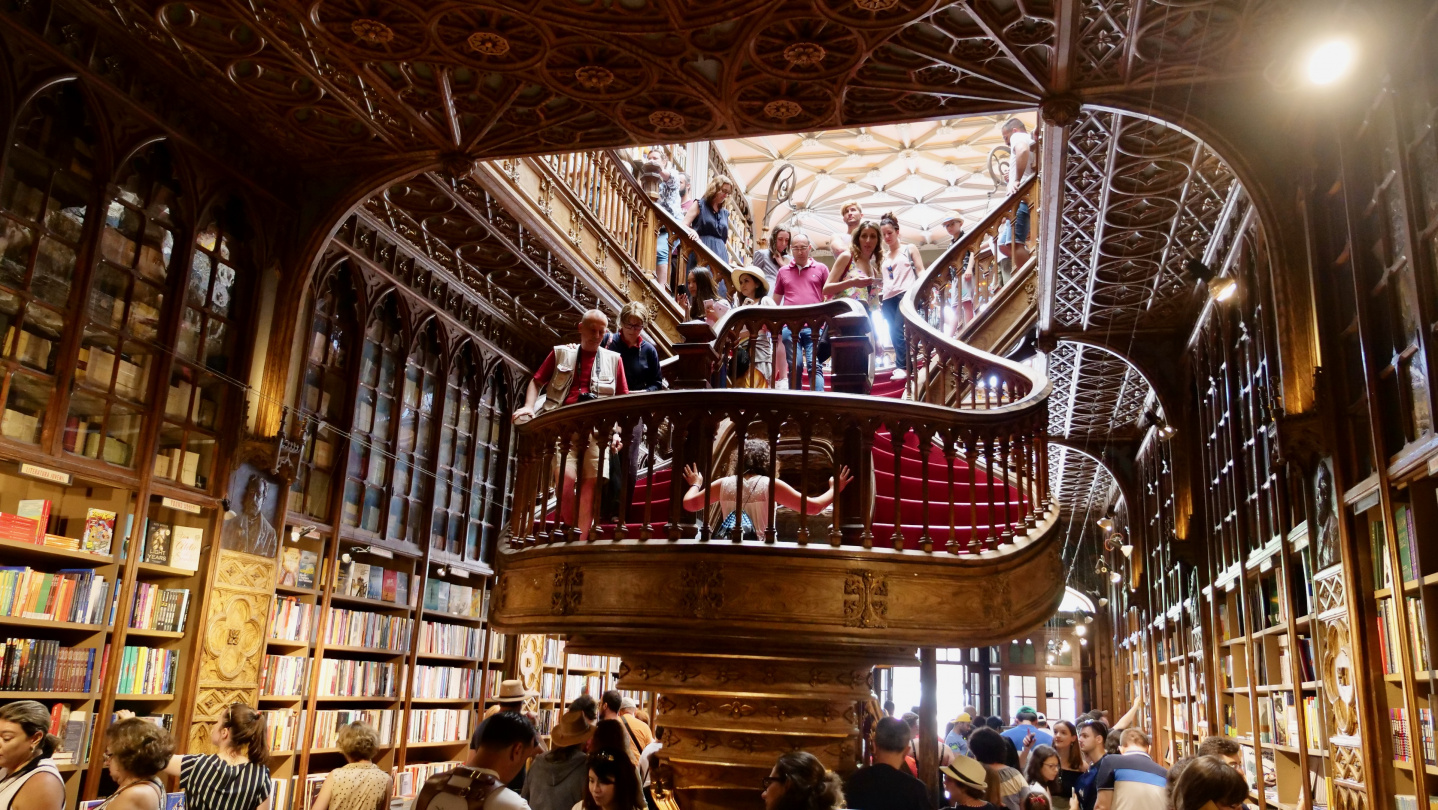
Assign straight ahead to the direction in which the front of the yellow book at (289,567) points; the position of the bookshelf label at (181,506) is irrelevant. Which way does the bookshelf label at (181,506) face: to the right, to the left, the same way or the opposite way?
the same way

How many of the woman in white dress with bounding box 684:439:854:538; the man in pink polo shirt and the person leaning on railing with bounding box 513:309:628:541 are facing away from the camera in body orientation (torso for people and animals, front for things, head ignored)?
1

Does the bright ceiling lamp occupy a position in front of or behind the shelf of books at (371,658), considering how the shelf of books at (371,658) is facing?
in front

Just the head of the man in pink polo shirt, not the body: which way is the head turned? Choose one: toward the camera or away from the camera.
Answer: toward the camera

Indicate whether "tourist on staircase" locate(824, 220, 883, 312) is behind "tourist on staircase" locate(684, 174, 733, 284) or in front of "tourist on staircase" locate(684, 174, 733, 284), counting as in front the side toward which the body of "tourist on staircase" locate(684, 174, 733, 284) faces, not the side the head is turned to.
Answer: in front

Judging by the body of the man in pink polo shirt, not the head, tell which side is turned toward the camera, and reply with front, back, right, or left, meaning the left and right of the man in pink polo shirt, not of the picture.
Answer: front

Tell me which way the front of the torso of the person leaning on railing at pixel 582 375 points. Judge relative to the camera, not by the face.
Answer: toward the camera

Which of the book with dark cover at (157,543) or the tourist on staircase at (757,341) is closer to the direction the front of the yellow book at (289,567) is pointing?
the tourist on staircase

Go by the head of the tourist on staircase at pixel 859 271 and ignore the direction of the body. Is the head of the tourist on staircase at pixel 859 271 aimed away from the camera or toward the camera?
toward the camera

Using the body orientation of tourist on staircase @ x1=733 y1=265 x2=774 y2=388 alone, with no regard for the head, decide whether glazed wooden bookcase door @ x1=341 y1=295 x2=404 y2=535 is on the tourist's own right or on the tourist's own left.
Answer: on the tourist's own right

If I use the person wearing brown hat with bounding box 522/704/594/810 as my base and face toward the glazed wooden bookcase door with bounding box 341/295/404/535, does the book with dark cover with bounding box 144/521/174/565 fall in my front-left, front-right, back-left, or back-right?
front-left

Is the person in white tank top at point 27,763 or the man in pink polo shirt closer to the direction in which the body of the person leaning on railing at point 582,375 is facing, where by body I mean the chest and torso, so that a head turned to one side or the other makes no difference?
the person in white tank top

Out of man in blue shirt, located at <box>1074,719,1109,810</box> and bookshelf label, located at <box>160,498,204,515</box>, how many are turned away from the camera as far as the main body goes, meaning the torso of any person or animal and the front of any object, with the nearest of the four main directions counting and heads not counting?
0

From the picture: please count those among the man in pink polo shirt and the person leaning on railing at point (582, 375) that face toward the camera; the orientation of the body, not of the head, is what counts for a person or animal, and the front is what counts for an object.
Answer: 2

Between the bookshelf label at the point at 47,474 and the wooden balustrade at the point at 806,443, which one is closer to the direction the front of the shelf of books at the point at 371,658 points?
the wooden balustrade

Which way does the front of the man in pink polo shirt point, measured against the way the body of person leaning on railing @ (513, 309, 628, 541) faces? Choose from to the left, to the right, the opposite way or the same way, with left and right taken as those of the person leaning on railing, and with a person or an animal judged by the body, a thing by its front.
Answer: the same way

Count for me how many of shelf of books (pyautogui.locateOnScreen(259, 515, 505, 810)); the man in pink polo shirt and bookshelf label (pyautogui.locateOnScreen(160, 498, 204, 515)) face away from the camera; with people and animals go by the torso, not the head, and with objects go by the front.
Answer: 0

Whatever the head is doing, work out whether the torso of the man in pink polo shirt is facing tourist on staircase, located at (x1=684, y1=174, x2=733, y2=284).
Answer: no

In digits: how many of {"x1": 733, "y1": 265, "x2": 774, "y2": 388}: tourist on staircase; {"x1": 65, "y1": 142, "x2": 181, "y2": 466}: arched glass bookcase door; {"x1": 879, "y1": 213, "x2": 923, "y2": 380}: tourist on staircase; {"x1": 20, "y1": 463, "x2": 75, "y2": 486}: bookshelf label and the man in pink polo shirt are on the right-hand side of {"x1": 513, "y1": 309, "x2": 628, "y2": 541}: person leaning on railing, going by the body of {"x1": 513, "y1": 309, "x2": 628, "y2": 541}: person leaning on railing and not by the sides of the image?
2
